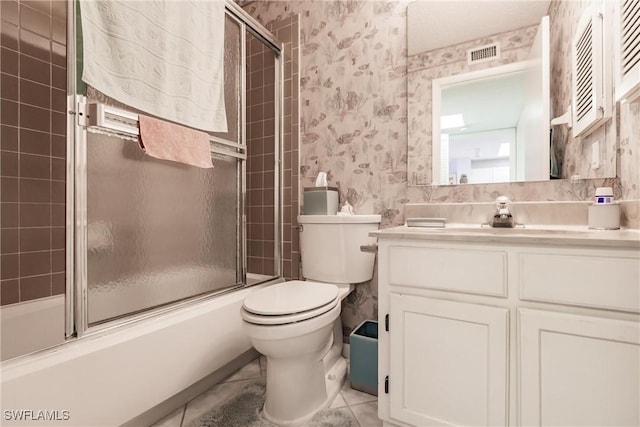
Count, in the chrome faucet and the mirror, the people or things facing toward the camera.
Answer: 2

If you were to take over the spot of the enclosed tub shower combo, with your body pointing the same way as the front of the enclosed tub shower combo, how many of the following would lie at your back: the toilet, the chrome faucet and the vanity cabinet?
0

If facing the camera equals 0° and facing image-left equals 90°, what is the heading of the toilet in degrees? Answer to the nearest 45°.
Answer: approximately 45°

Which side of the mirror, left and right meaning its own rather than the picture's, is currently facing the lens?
front

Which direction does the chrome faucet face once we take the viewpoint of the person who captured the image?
facing the viewer

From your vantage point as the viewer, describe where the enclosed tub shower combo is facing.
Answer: facing the viewer and to the right of the viewer

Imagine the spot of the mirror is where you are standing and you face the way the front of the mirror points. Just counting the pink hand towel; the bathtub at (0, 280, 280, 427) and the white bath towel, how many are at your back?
0

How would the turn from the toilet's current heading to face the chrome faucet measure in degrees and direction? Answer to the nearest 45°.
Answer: approximately 135° to its left

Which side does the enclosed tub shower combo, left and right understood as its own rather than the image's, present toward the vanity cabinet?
front

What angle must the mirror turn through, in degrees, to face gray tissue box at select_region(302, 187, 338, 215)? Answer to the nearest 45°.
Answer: approximately 90° to its right

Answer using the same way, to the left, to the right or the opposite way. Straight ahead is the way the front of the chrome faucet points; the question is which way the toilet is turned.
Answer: the same way

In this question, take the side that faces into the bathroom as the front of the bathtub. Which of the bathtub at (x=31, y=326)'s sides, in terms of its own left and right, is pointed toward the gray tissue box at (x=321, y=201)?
front

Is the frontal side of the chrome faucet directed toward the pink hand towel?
no

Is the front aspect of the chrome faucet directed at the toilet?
no
